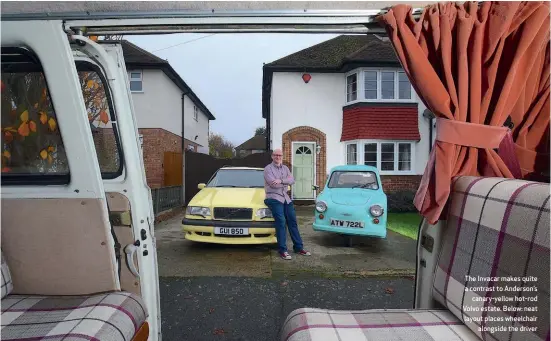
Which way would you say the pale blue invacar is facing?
toward the camera

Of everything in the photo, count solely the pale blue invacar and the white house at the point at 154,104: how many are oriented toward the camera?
2

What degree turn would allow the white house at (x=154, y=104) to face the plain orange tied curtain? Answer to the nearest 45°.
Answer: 0° — it already faces it

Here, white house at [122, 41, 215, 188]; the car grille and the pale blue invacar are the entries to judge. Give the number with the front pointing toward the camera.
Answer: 3

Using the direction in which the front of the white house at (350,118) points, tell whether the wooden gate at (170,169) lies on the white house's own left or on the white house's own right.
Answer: on the white house's own right

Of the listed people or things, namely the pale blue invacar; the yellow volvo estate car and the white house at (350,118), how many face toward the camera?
3

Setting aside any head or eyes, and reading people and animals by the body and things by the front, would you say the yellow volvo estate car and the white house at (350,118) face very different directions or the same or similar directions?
same or similar directions

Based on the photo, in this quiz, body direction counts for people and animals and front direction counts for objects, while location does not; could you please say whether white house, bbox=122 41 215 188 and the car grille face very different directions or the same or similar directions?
same or similar directions

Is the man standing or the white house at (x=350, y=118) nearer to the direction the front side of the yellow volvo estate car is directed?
the man standing

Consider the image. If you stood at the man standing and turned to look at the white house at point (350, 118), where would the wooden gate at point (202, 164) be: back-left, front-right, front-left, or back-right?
front-left

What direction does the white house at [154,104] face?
toward the camera

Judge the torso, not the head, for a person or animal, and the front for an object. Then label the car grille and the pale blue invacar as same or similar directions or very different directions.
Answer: same or similar directions

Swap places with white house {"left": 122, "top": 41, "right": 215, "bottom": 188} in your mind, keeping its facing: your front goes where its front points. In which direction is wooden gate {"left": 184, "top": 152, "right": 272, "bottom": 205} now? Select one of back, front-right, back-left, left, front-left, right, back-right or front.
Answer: front-left

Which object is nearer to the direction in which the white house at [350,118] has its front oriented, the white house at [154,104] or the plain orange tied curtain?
the plain orange tied curtain

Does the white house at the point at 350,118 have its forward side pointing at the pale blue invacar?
yes

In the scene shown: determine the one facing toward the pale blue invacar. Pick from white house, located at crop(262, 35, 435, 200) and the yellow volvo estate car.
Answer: the white house
